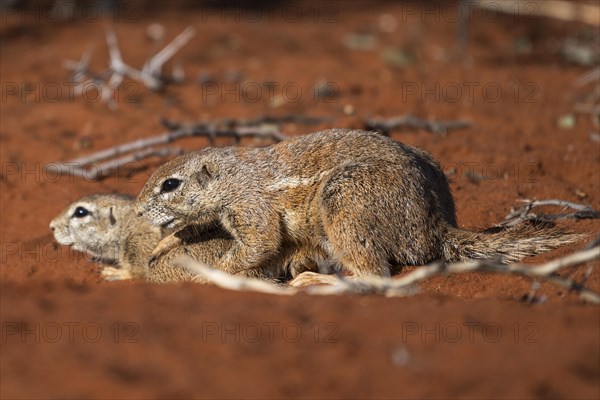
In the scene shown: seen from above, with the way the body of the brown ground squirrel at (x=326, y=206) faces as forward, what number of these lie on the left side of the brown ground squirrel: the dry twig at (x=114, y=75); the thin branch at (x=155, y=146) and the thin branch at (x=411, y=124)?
0

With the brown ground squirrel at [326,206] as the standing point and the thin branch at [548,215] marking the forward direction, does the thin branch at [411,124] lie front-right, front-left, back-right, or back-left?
front-left

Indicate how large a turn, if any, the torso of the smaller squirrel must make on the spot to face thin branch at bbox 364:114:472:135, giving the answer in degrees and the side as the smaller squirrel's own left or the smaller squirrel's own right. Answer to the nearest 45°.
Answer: approximately 135° to the smaller squirrel's own right

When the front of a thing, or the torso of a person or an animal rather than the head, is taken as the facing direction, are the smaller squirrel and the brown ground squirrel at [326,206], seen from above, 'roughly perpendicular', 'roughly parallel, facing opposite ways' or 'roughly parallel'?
roughly parallel

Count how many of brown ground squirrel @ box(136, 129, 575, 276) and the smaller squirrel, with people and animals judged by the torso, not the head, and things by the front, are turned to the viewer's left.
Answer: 2

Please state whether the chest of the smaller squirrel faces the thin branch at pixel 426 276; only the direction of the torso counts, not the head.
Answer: no

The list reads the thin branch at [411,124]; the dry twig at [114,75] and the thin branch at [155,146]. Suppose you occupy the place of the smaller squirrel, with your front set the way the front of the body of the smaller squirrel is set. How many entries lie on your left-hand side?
0

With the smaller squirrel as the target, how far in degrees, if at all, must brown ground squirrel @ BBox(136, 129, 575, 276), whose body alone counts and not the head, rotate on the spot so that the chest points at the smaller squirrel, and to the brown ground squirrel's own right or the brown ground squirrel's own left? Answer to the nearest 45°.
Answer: approximately 45° to the brown ground squirrel's own right

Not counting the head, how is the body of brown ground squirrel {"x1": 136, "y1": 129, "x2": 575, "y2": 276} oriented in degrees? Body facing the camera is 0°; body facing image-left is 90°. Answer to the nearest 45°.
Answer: approximately 90°

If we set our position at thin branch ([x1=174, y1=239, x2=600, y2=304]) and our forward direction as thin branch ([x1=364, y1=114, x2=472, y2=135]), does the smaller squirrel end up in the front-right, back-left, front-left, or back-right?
front-left

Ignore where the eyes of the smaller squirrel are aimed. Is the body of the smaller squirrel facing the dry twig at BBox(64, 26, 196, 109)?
no

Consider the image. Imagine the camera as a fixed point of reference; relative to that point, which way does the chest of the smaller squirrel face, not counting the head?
to the viewer's left

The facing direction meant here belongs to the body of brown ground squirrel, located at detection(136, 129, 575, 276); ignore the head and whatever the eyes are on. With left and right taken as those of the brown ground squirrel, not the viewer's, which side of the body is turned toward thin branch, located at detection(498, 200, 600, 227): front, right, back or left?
back

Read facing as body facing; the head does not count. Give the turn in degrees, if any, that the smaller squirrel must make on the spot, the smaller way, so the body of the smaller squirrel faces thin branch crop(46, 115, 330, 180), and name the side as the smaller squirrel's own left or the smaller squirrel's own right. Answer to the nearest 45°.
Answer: approximately 90° to the smaller squirrel's own right
